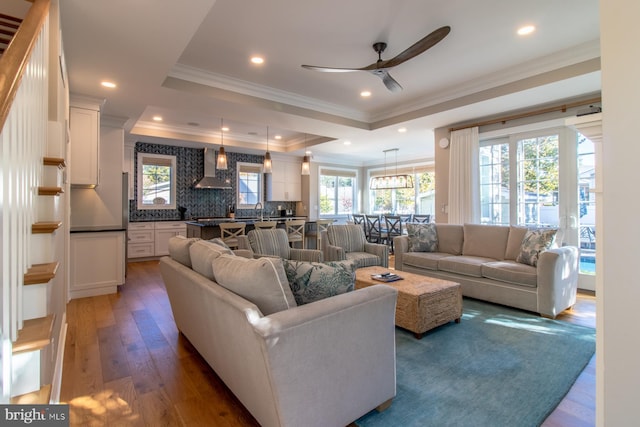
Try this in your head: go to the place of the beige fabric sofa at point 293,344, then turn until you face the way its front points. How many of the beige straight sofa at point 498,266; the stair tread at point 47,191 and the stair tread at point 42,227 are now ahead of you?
1

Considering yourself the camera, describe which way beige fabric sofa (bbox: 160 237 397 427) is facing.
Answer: facing away from the viewer and to the right of the viewer

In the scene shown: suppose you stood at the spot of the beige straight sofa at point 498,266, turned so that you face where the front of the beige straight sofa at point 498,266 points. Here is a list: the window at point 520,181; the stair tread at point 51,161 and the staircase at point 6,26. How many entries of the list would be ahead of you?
2

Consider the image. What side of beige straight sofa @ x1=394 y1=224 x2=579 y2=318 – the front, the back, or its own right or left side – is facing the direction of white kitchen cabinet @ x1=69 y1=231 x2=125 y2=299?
front

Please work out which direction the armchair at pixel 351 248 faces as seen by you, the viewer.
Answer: facing the viewer and to the right of the viewer

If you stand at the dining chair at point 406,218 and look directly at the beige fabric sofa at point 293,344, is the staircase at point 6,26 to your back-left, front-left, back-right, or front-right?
front-right

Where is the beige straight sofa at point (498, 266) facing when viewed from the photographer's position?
facing the viewer and to the left of the viewer

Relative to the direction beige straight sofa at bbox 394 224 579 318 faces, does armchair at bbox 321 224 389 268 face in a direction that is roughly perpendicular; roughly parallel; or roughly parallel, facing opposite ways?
roughly perpendicular

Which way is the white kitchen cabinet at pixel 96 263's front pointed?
to the viewer's right

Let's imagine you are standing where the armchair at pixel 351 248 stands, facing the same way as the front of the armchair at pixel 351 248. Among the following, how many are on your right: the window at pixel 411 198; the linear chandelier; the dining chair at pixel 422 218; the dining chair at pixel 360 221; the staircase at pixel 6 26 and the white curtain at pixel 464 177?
1

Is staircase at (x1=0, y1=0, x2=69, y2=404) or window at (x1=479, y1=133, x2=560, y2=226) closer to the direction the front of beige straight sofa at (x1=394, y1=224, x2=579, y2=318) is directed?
the staircase

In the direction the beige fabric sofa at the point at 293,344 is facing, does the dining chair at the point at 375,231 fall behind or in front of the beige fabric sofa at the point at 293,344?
in front
